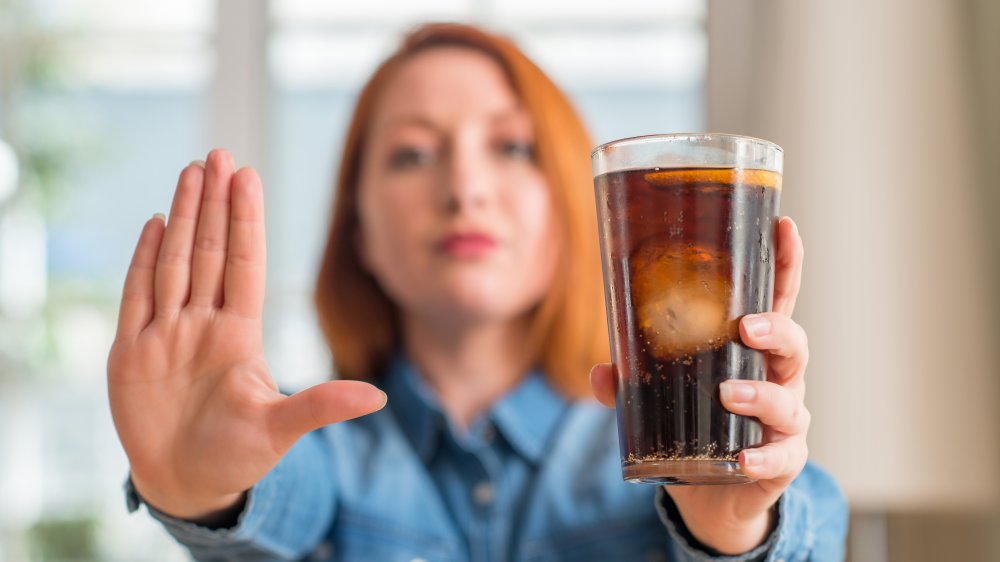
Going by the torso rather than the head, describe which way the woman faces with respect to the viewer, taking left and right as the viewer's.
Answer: facing the viewer

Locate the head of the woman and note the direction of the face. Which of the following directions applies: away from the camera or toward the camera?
toward the camera
